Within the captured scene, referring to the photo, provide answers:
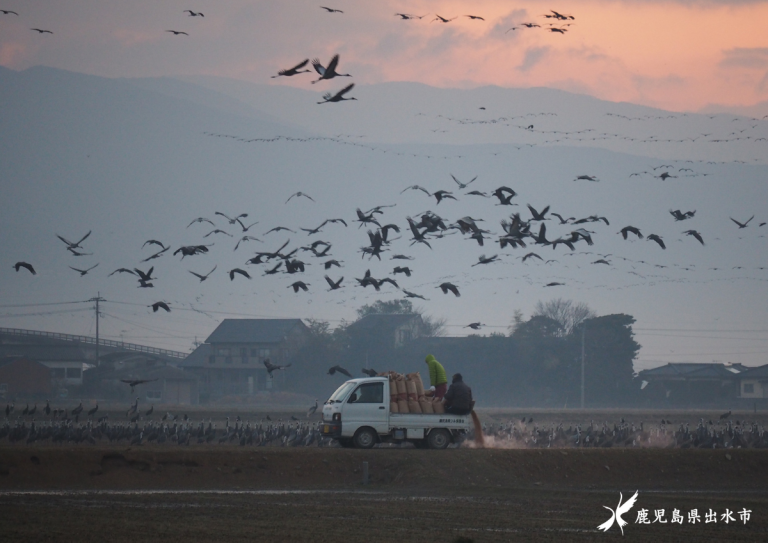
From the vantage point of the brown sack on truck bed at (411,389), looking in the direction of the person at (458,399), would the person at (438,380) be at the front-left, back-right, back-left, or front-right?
front-left

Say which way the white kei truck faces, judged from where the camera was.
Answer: facing to the left of the viewer
